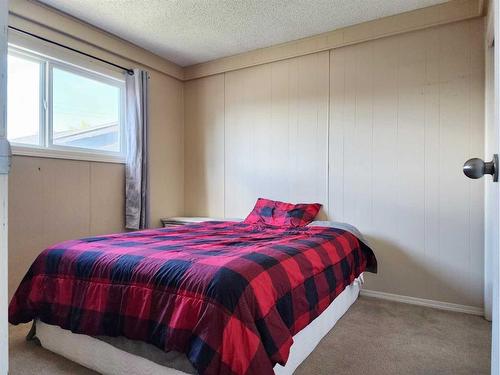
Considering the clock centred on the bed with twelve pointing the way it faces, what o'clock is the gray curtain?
The gray curtain is roughly at 4 o'clock from the bed.

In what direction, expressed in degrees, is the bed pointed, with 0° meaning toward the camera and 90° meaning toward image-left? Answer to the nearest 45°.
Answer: approximately 45°

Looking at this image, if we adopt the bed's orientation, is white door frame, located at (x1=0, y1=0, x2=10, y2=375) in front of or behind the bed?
in front

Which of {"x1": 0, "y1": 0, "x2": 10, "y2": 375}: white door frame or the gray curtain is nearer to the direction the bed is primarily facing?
the white door frame

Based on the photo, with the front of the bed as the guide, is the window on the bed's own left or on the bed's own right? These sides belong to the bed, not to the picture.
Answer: on the bed's own right

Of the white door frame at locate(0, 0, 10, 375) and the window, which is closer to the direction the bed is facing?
the white door frame
